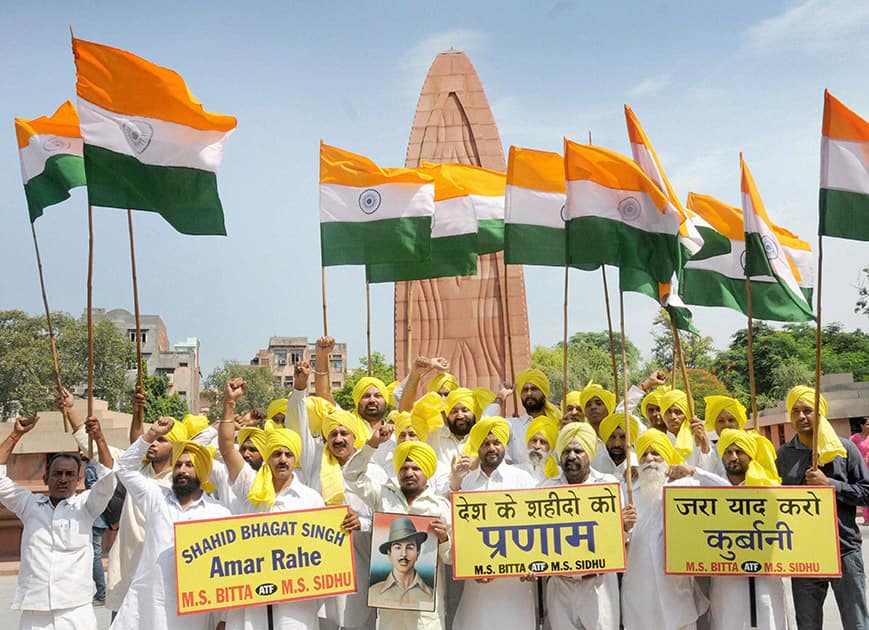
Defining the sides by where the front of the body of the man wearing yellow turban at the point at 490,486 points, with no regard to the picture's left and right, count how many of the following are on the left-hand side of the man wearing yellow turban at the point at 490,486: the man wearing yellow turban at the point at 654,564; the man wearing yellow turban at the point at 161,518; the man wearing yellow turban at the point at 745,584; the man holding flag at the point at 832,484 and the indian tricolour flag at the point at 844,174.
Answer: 4

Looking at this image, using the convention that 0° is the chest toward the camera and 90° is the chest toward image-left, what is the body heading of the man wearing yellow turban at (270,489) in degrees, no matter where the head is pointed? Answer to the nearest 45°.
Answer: approximately 0°

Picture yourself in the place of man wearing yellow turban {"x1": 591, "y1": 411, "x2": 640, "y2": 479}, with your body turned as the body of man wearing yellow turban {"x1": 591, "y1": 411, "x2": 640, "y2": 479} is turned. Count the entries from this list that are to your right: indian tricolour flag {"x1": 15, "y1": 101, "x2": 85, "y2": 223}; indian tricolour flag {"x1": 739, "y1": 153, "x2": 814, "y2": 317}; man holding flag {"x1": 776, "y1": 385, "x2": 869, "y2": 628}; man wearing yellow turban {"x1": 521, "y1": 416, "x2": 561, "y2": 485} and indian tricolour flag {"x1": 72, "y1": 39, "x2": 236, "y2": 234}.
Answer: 3

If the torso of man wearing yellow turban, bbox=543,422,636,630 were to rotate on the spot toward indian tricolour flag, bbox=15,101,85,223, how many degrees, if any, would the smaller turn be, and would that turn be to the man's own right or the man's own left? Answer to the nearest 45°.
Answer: approximately 90° to the man's own right

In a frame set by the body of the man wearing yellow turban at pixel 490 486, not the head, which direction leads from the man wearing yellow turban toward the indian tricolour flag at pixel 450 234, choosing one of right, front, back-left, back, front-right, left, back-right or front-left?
back

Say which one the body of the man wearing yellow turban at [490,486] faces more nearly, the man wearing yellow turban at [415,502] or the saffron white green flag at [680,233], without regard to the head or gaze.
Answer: the man wearing yellow turban

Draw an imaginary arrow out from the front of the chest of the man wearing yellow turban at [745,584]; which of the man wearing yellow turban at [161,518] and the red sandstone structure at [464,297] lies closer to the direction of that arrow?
the man wearing yellow turban
